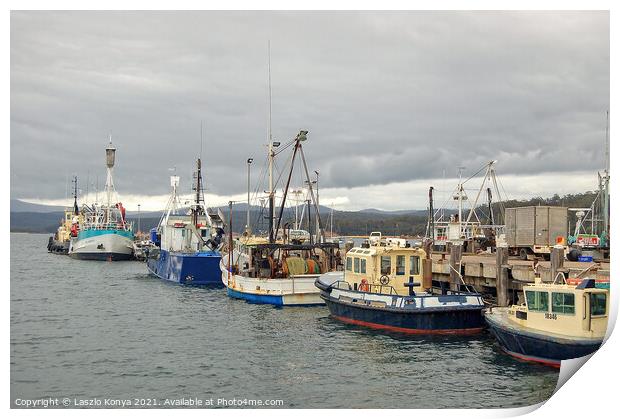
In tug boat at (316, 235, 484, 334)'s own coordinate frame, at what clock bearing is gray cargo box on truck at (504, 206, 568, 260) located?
The gray cargo box on truck is roughly at 3 o'clock from the tug boat.

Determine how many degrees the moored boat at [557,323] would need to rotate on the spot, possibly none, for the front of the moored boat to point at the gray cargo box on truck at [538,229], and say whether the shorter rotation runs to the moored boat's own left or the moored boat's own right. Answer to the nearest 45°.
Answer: approximately 45° to the moored boat's own right

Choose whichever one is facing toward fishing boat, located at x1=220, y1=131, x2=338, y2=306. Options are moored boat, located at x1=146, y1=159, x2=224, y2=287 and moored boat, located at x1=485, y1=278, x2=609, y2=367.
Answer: moored boat, located at x1=485, y1=278, x2=609, y2=367

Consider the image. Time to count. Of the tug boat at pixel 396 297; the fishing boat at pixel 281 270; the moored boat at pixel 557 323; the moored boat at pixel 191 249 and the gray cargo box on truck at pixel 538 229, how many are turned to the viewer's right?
0

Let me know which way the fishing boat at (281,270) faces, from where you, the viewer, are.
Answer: facing away from the viewer and to the left of the viewer

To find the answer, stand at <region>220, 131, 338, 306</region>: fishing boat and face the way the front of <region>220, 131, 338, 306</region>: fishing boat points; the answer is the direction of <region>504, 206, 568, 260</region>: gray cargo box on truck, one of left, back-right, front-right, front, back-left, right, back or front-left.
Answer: back-right

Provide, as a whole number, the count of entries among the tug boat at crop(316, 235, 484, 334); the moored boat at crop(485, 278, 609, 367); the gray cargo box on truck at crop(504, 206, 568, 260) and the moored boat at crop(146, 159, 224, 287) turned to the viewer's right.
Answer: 0

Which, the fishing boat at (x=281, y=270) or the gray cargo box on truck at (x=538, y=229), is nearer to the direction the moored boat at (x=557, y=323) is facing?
the fishing boat

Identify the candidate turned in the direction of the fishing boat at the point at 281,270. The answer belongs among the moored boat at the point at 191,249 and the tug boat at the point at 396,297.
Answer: the tug boat at the point at 396,297

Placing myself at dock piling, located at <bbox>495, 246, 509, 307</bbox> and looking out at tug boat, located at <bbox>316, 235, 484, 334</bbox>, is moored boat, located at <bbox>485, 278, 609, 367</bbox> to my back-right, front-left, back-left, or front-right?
back-left

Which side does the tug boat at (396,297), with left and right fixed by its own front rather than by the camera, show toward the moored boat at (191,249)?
front

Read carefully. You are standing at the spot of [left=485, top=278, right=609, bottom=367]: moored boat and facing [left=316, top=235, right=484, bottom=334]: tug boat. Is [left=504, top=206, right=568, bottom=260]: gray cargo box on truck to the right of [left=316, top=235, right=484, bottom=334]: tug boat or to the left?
right

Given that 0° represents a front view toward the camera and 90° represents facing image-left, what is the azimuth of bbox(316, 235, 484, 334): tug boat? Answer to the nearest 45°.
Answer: approximately 135°

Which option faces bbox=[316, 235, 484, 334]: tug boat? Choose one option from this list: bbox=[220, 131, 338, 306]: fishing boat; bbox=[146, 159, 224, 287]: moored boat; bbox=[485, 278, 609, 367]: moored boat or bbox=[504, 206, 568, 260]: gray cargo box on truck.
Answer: bbox=[485, 278, 609, 367]: moored boat

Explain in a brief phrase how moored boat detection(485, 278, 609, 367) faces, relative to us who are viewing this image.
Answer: facing away from the viewer and to the left of the viewer

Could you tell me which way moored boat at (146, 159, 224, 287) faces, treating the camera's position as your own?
facing away from the viewer and to the left of the viewer

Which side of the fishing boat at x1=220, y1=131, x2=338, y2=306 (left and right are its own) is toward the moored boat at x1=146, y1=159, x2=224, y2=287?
front
